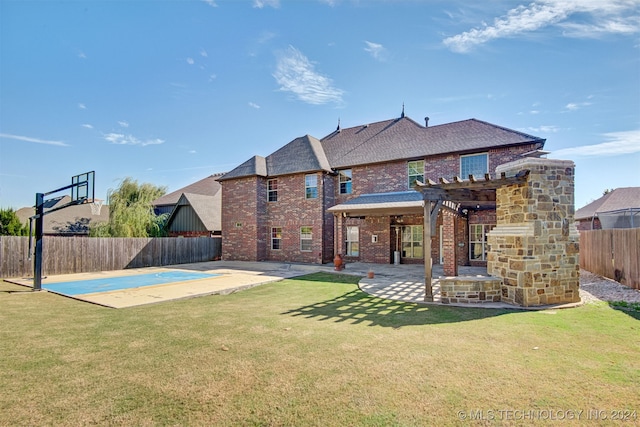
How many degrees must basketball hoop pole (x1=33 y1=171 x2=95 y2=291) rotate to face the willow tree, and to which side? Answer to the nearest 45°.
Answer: approximately 45° to its left

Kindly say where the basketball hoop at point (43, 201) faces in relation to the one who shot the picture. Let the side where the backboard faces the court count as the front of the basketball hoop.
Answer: facing away from the viewer and to the right of the viewer

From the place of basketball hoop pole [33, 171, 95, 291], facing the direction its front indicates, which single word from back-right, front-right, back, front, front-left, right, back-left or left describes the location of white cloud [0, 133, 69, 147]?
front-left
